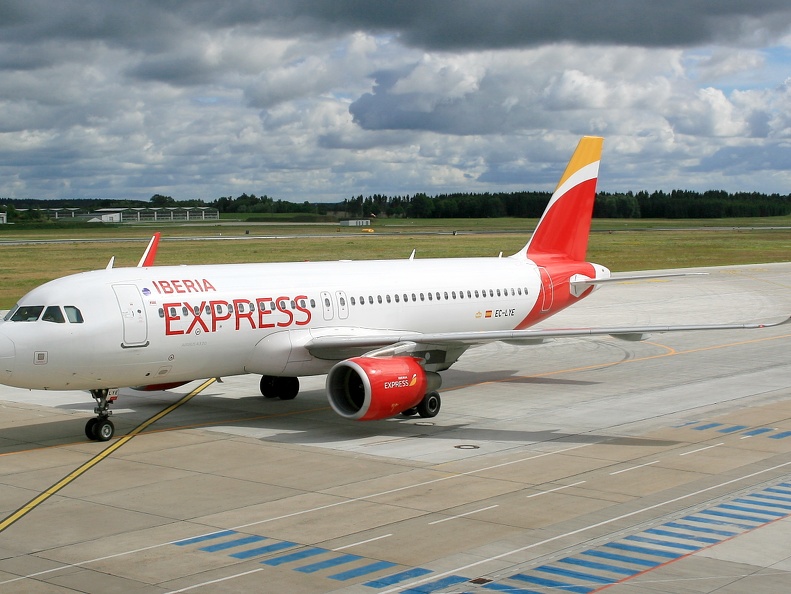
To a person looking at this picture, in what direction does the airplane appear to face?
facing the viewer and to the left of the viewer
